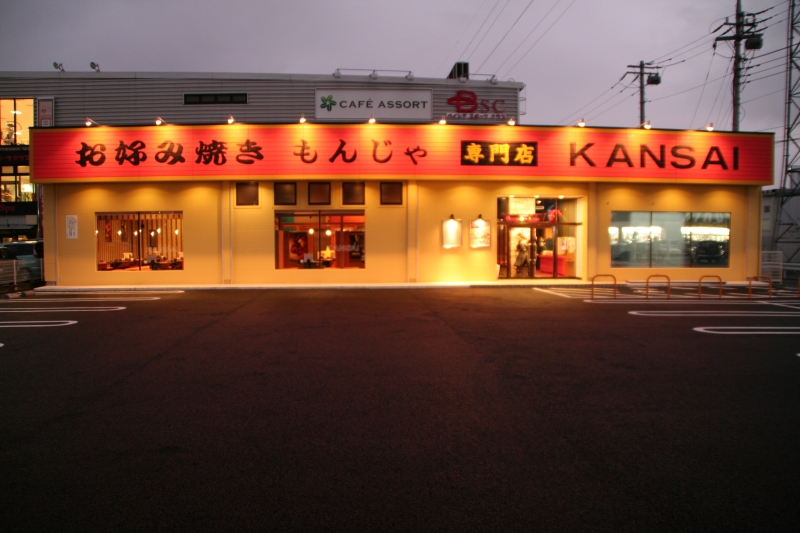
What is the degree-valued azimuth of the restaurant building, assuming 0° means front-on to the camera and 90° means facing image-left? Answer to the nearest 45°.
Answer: approximately 0°

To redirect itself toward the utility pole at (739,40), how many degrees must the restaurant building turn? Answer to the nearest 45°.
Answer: approximately 90° to its left

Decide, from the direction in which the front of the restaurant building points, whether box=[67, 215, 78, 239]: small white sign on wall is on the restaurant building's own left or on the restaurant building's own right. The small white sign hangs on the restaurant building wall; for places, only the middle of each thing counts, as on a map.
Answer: on the restaurant building's own right

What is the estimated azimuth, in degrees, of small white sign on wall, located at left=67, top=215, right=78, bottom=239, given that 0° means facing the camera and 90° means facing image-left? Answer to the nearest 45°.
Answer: approximately 0°

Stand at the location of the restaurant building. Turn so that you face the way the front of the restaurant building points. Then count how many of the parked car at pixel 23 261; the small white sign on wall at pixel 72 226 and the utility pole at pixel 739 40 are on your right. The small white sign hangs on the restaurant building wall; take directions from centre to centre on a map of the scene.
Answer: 2

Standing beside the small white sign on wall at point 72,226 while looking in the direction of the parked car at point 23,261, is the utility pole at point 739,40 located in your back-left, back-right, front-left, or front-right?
back-right

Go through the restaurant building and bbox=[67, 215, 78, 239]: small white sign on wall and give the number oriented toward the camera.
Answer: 2

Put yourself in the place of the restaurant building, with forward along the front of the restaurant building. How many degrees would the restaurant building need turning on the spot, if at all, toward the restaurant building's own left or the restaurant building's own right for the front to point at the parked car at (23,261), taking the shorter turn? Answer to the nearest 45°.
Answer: approximately 90° to the restaurant building's own right
